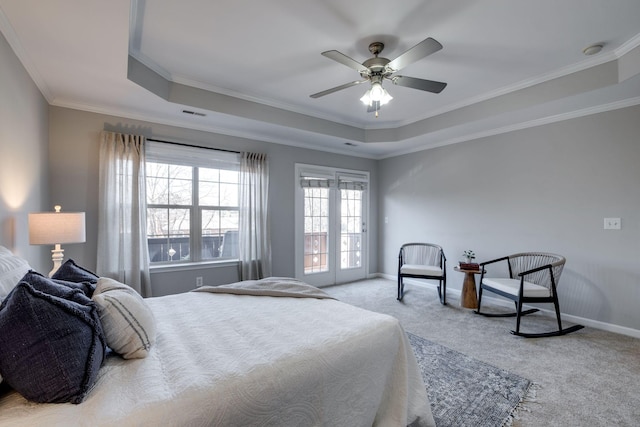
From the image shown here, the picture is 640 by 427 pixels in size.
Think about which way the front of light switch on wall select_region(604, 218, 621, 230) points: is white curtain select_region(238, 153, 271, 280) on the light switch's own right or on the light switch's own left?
on the light switch's own right

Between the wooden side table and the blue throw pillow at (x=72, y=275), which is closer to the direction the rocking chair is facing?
the blue throw pillow

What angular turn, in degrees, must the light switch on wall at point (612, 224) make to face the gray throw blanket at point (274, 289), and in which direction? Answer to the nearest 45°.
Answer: approximately 45° to its right

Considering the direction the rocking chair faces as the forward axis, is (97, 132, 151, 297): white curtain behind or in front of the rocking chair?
in front

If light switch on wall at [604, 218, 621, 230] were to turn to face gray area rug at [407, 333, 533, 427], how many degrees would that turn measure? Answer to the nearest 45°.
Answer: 0° — it already faces it

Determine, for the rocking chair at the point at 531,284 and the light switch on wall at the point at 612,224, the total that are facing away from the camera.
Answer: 0

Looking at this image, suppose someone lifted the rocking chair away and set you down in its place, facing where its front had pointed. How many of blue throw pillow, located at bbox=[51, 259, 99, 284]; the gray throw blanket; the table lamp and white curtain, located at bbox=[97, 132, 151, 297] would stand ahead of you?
4

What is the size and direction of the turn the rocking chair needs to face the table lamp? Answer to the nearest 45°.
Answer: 0° — it already faces it

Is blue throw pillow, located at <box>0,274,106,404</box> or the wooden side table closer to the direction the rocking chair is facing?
the blue throw pillow

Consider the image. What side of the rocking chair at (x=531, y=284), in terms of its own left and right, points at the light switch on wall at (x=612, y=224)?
back

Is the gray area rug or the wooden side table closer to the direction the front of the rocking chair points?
the gray area rug

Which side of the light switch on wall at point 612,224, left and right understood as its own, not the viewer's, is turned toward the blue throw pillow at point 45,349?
front

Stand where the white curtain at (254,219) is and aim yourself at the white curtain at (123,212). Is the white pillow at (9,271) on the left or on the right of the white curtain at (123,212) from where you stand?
left

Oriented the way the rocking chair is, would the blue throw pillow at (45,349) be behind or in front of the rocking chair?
in front

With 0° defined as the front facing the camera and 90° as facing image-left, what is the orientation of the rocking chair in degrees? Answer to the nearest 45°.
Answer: approximately 45°
